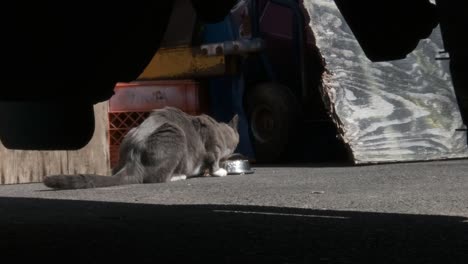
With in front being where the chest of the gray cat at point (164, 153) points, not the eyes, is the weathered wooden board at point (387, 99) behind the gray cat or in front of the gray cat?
in front

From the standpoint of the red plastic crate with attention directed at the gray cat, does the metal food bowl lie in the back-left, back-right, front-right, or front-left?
front-left

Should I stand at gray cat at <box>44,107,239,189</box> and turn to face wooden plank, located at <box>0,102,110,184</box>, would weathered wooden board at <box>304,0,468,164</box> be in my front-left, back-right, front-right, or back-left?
back-right

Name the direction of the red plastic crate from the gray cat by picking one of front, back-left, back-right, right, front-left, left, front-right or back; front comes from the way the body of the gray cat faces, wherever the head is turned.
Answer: front-left

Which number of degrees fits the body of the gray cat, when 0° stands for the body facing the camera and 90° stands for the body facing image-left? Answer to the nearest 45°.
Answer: approximately 225°

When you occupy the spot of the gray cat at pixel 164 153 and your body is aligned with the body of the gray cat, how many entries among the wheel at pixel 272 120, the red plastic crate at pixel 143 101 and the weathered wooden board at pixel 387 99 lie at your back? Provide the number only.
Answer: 0

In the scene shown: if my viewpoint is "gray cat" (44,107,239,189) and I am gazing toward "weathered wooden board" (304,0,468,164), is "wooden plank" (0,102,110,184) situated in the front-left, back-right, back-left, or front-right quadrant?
back-left

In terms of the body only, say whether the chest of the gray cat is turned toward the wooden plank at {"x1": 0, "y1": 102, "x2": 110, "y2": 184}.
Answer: no
